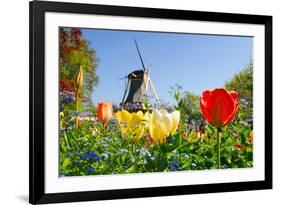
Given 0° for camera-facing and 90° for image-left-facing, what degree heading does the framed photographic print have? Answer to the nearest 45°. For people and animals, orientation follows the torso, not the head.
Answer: approximately 315°
